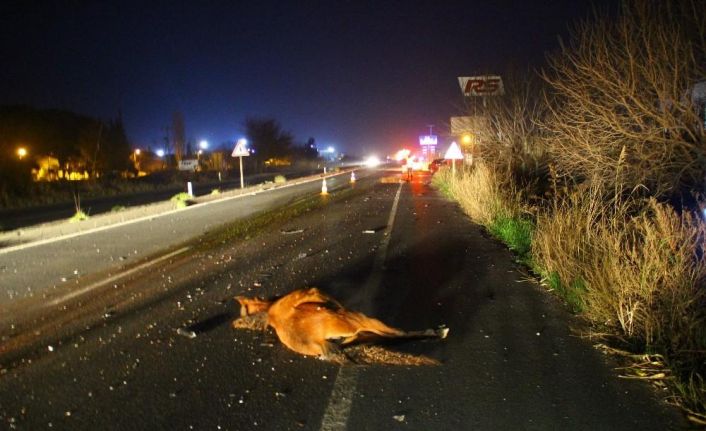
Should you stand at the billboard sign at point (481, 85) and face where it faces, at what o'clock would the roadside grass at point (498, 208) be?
The roadside grass is roughly at 12 o'clock from the billboard sign.

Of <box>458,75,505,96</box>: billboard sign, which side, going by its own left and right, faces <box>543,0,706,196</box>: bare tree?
front

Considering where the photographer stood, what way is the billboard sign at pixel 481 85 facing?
facing the viewer
